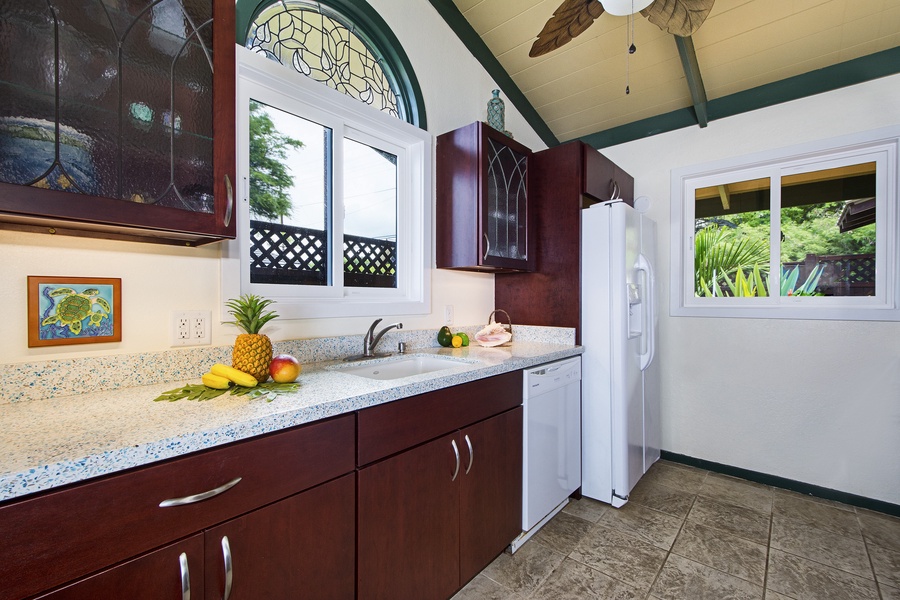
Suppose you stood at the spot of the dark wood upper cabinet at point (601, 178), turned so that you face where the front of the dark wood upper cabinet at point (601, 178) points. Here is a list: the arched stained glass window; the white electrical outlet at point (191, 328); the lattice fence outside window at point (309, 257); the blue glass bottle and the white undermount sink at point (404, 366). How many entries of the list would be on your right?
5

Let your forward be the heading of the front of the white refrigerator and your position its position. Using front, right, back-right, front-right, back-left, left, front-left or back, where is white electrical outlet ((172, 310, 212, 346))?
right

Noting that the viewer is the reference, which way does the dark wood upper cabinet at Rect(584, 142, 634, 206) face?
facing the viewer and to the right of the viewer

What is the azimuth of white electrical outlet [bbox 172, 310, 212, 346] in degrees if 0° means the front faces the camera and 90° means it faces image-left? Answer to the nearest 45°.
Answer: approximately 0°

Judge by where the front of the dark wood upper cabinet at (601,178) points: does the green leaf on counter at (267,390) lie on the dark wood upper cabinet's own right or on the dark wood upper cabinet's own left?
on the dark wood upper cabinet's own right

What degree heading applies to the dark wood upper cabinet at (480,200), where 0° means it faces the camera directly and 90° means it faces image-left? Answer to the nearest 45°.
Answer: approximately 315°

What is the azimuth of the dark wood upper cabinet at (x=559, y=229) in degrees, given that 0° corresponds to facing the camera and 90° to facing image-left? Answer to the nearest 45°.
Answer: approximately 315°

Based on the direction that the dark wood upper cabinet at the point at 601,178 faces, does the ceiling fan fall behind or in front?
in front

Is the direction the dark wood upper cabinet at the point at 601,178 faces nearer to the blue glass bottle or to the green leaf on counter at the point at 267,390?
the green leaf on counter

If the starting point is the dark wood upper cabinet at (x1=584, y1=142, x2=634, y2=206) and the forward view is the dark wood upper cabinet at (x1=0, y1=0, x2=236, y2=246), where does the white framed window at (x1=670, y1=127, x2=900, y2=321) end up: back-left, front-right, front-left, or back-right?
back-left

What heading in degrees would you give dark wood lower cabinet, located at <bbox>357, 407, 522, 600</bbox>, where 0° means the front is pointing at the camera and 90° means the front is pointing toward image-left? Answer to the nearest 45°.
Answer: approximately 315°
